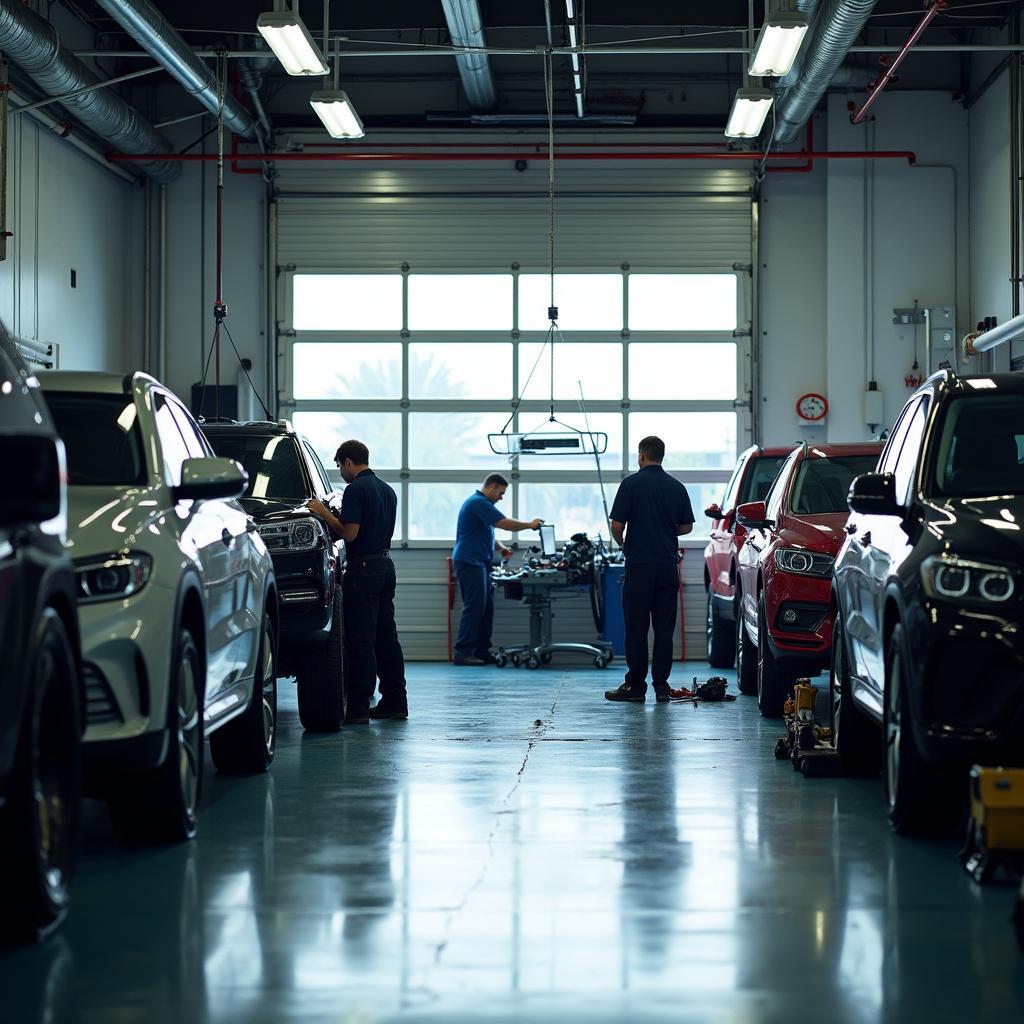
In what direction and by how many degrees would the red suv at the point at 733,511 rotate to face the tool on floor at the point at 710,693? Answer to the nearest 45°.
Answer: approximately 45° to its right

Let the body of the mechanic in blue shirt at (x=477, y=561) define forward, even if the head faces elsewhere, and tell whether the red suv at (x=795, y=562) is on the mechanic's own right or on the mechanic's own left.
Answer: on the mechanic's own right

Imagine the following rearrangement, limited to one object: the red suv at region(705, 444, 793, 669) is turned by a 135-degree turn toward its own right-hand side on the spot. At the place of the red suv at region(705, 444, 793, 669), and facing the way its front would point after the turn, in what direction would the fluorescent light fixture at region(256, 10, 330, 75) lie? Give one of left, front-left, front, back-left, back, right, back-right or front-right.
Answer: front-left

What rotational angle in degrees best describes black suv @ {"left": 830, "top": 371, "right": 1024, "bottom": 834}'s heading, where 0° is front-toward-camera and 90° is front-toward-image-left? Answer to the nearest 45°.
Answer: approximately 315°

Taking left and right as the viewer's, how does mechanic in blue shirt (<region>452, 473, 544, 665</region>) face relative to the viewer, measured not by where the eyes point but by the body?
facing to the right of the viewer

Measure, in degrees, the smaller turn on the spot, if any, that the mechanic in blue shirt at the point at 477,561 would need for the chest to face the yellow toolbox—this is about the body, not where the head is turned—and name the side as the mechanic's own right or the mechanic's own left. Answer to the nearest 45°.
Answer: approximately 90° to the mechanic's own right

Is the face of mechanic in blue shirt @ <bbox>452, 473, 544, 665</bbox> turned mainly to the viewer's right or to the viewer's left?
to the viewer's right
